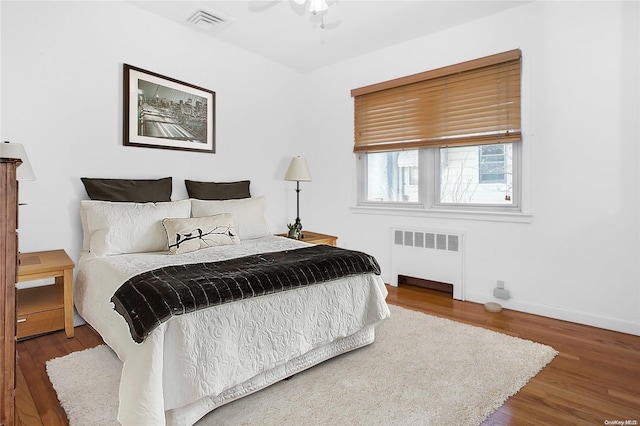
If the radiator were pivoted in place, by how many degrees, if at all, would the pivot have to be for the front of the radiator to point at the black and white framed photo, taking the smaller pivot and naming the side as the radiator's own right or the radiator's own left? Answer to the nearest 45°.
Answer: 0° — it already faces it

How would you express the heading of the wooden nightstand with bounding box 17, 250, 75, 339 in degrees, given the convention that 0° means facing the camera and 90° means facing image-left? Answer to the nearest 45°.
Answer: approximately 315°

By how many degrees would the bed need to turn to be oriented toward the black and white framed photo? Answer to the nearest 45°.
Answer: approximately 135° to its left

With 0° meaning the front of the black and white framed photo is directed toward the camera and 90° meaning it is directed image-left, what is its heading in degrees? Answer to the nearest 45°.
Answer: approximately 315°

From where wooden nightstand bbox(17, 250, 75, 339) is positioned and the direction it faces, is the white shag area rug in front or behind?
in front

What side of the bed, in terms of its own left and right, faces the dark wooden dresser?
right

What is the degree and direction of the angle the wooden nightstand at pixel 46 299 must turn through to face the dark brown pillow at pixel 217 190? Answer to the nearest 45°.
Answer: approximately 45° to its left

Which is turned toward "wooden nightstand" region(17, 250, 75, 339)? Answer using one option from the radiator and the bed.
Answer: the radiator
